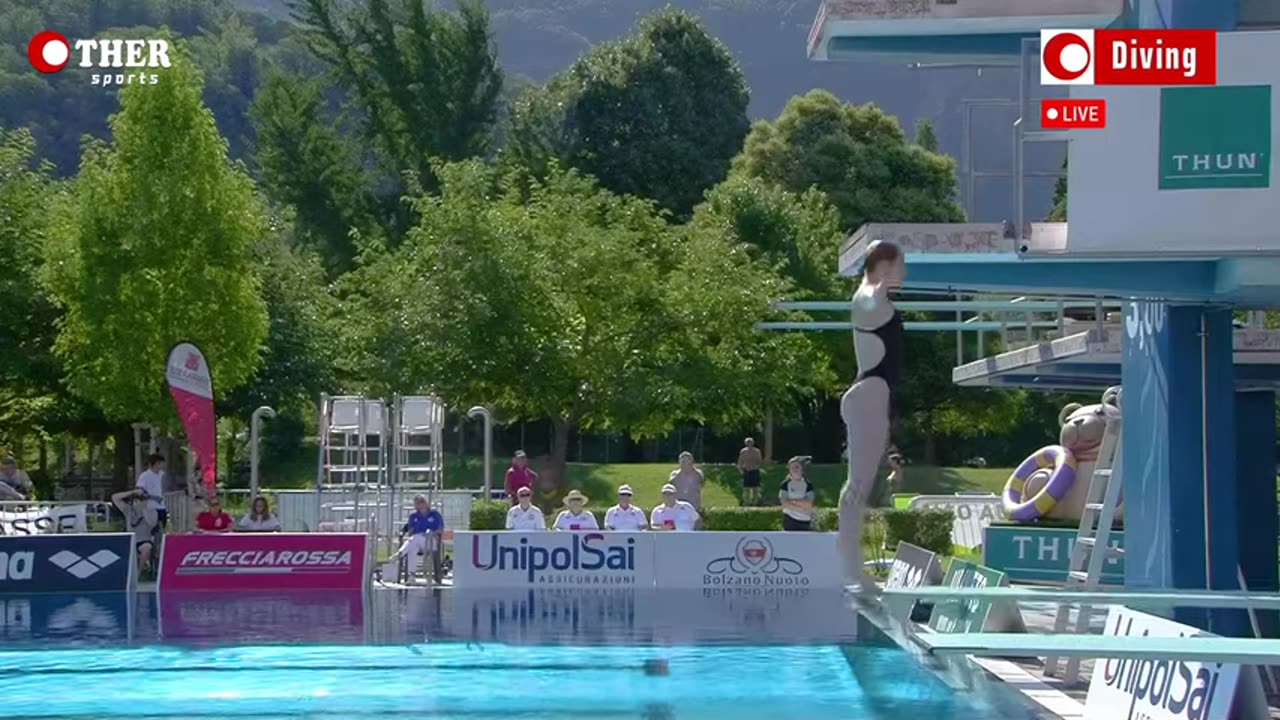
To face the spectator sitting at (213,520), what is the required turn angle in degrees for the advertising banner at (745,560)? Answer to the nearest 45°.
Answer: approximately 90° to its right

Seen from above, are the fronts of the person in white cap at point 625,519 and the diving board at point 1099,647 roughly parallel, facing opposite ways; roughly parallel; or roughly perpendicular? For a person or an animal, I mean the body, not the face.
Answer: roughly perpendicular

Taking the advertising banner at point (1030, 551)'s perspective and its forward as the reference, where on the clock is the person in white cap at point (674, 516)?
The person in white cap is roughly at 4 o'clock from the advertising banner.

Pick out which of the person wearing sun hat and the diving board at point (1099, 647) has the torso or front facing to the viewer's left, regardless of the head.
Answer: the diving board
